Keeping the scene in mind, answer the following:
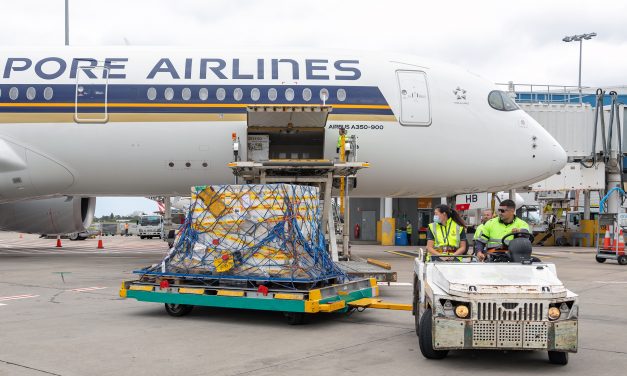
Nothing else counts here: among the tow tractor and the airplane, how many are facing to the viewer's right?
1

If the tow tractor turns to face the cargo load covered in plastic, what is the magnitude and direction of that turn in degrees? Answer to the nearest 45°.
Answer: approximately 135° to its right

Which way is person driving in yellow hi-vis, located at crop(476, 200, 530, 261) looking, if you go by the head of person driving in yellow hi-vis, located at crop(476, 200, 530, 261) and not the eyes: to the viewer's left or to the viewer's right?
to the viewer's left

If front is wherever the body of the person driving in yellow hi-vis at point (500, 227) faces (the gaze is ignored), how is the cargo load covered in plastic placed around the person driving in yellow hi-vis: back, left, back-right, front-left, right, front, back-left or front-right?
front-right

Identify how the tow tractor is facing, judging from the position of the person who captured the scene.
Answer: facing the viewer

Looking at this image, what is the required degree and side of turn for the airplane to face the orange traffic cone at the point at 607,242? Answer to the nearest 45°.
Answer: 0° — it already faces it

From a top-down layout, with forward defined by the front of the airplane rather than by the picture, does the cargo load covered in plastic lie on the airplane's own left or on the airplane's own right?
on the airplane's own right

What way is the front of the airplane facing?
to the viewer's right

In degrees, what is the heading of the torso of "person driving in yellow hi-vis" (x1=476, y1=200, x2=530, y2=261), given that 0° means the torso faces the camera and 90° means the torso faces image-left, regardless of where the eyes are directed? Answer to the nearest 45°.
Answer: approximately 45°

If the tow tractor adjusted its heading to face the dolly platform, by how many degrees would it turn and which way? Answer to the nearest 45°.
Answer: approximately 135° to its right
